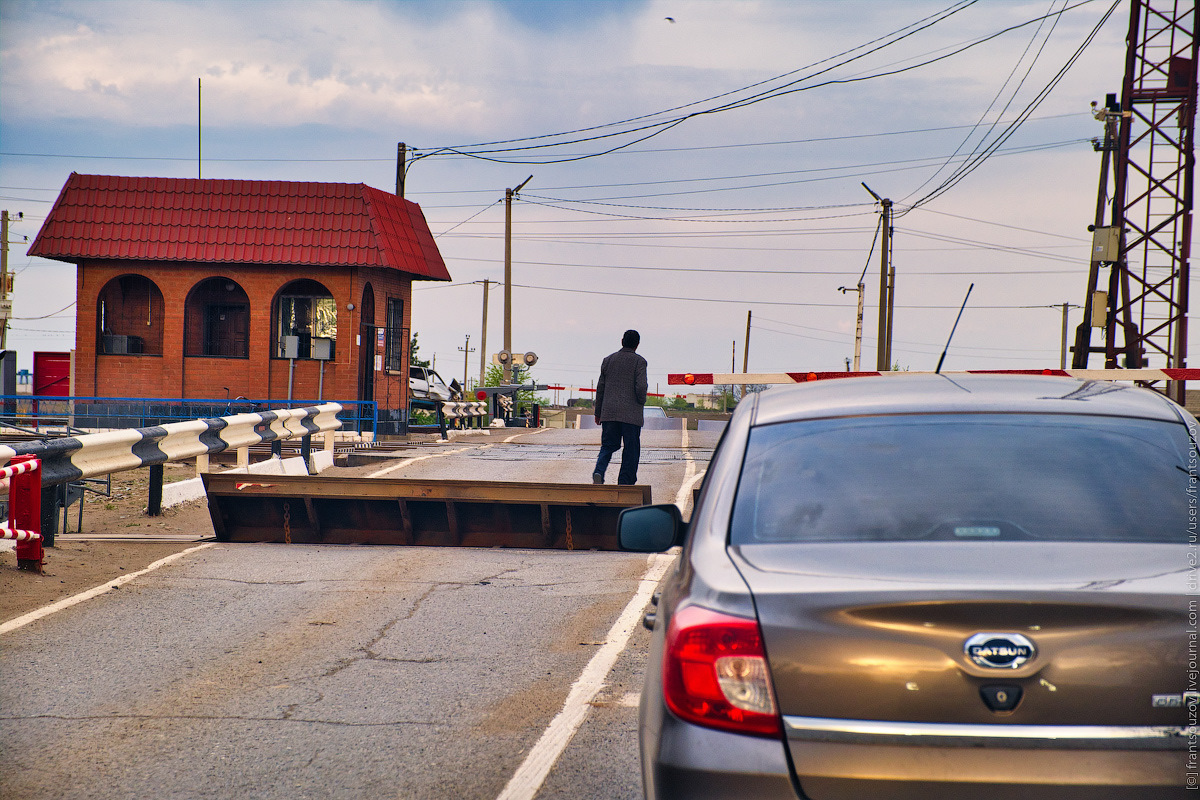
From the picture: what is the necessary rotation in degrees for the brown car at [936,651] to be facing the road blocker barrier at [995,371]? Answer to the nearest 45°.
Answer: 0° — it already faces it

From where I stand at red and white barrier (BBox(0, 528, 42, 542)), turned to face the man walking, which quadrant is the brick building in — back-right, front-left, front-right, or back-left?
front-left

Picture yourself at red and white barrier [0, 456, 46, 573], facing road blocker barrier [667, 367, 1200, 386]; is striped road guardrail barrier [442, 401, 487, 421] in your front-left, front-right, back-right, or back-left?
front-left

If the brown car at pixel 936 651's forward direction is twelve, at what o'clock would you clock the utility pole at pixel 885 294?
The utility pole is roughly at 12 o'clock from the brown car.

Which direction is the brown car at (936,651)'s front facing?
away from the camera

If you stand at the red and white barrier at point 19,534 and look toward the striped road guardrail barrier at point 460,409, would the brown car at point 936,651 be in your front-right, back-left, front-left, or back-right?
back-right

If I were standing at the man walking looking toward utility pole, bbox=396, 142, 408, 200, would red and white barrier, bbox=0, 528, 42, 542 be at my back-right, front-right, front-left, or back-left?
back-left

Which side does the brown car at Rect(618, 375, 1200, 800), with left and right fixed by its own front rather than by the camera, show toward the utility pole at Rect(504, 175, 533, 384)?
front

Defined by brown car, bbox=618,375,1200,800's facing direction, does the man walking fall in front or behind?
in front

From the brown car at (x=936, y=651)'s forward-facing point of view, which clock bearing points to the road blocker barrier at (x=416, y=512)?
The road blocker barrier is roughly at 11 o'clock from the brown car.

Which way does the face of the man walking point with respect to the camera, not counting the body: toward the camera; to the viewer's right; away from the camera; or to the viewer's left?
away from the camera

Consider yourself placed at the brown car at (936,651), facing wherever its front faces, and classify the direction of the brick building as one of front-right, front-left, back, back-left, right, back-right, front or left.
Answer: front-left

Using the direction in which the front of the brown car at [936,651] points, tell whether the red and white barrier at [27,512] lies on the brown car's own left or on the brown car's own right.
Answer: on the brown car's own left

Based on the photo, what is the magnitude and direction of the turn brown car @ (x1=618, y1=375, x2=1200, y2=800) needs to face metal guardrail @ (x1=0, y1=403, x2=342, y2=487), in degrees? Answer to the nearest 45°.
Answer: approximately 45° to its left

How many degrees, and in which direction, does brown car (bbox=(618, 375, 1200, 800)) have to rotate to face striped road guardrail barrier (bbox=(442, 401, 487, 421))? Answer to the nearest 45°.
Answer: approximately 45° to its left
